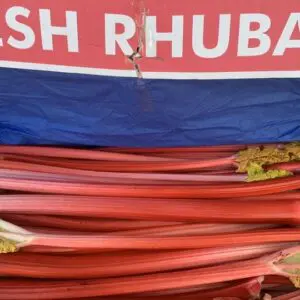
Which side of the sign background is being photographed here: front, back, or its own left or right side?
front
